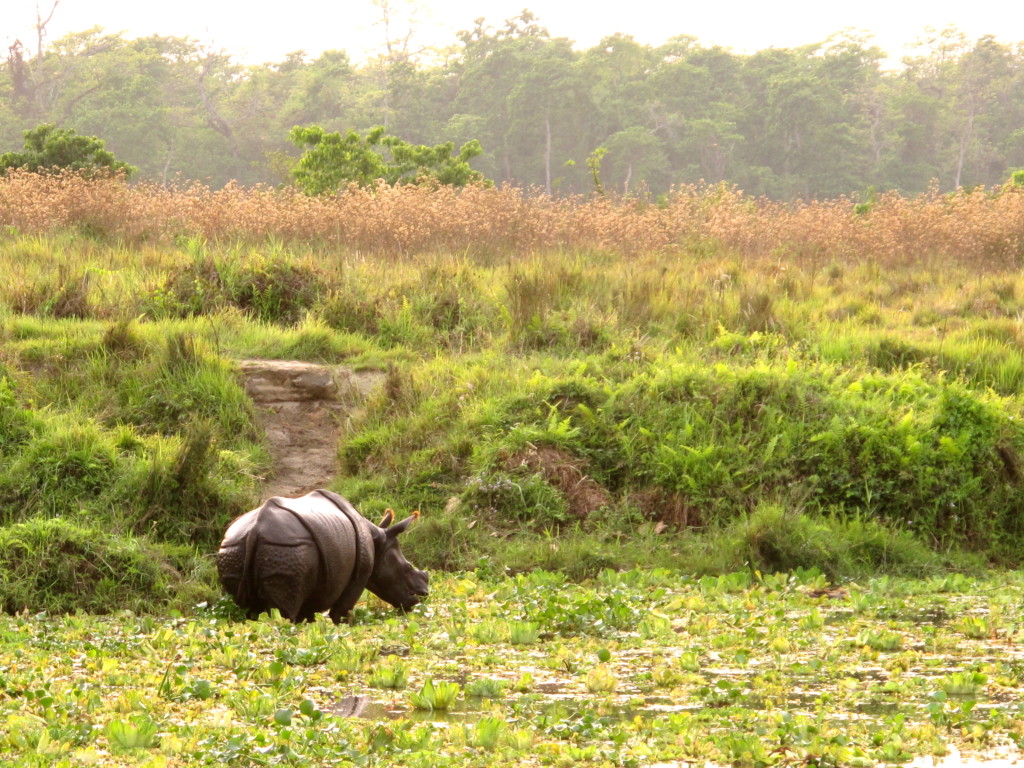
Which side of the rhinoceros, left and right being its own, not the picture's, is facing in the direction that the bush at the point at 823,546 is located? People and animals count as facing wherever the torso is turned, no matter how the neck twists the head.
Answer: front

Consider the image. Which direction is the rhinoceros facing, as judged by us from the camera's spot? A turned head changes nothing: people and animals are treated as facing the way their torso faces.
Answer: facing away from the viewer and to the right of the viewer

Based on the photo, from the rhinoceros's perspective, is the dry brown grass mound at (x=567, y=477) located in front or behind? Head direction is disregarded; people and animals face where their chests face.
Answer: in front
